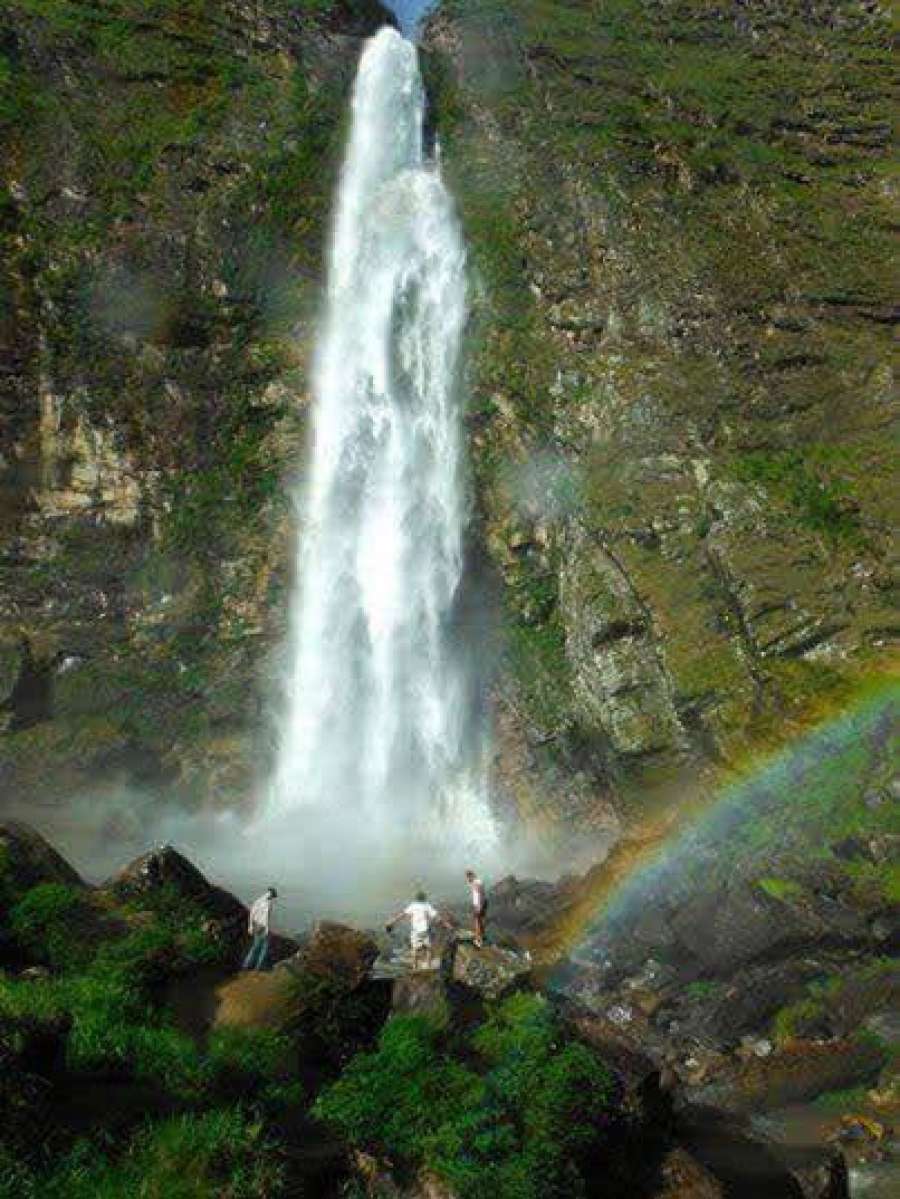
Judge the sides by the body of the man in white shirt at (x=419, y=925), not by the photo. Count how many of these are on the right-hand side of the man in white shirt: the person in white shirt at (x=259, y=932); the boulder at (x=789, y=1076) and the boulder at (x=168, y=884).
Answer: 1

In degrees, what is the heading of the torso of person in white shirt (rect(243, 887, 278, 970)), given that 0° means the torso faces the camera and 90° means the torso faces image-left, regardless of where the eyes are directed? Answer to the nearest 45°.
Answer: approximately 225°

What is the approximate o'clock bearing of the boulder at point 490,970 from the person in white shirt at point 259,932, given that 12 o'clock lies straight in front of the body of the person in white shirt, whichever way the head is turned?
The boulder is roughly at 2 o'clock from the person in white shirt.

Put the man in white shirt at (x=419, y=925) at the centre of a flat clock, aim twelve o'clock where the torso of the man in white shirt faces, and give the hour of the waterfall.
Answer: The waterfall is roughly at 12 o'clock from the man in white shirt.

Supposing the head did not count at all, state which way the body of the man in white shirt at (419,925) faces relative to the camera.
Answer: away from the camera
